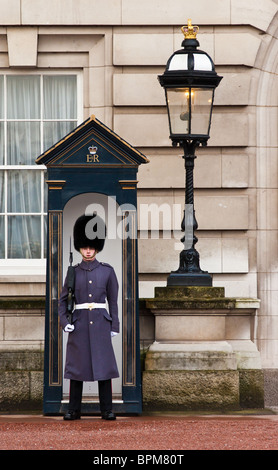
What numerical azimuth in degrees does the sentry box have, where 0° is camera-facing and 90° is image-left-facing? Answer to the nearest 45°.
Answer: approximately 0°

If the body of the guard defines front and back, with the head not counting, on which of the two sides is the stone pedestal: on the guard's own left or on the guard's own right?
on the guard's own left

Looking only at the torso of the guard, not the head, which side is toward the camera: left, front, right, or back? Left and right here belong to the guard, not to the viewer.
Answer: front

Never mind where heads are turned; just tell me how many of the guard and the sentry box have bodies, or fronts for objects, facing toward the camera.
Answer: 2

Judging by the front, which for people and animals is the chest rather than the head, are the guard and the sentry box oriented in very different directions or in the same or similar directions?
same or similar directions
